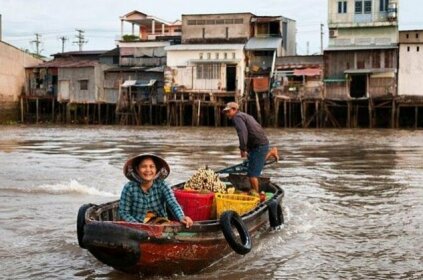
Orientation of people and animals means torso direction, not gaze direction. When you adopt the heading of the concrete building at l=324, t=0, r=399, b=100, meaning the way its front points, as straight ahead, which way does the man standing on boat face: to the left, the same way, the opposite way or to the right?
to the right

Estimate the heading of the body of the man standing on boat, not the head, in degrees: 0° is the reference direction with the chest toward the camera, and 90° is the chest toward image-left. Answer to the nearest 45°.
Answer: approximately 90°

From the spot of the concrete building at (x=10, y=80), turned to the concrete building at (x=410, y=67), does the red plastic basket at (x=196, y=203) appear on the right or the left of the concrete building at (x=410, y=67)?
right

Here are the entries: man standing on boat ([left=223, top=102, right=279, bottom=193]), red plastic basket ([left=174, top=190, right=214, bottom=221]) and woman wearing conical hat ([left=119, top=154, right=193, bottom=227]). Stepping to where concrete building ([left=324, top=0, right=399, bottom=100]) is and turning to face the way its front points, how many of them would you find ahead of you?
3

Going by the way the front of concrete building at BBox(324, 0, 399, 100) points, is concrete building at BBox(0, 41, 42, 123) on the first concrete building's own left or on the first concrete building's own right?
on the first concrete building's own right

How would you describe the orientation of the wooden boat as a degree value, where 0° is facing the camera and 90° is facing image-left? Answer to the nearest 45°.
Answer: approximately 45°

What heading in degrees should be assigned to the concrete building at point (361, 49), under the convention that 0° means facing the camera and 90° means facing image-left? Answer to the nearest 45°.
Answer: approximately 0°

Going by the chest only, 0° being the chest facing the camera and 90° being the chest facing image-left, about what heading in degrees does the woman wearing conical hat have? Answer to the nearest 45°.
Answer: approximately 0°

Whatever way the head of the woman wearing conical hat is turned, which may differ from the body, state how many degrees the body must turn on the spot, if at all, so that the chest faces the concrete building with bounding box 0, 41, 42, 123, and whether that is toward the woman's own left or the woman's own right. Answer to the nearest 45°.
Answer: approximately 180°

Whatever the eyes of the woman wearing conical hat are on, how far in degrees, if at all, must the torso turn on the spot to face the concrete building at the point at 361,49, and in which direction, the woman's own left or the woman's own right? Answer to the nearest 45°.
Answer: approximately 180°
